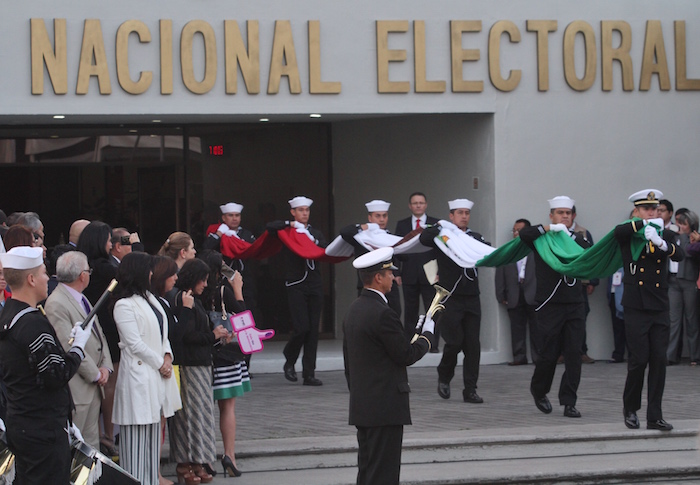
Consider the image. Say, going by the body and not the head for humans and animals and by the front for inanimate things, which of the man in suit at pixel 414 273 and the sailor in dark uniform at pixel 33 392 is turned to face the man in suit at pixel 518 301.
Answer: the sailor in dark uniform

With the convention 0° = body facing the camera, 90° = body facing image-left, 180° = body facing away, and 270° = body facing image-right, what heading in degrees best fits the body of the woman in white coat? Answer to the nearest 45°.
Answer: approximately 270°

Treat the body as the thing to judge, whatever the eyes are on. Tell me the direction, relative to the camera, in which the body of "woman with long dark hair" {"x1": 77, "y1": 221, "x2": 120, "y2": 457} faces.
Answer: to the viewer's right

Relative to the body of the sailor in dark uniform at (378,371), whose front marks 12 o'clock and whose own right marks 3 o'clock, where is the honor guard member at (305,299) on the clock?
The honor guard member is roughly at 10 o'clock from the sailor in dark uniform.

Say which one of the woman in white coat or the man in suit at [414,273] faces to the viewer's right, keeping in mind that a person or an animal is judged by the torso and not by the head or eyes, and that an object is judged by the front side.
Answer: the woman in white coat

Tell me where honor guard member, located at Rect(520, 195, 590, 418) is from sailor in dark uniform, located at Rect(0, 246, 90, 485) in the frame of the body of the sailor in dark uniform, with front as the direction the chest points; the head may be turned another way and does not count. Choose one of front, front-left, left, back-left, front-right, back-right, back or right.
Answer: front

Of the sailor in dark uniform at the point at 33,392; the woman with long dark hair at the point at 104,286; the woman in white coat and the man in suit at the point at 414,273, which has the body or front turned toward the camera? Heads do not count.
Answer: the man in suit

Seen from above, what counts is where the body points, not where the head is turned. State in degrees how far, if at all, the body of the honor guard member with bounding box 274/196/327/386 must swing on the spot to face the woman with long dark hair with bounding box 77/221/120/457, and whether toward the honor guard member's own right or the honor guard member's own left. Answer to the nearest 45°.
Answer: approximately 90° to the honor guard member's own right

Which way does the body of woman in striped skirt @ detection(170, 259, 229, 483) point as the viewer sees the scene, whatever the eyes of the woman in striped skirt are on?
to the viewer's right

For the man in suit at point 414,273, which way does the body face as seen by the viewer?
toward the camera

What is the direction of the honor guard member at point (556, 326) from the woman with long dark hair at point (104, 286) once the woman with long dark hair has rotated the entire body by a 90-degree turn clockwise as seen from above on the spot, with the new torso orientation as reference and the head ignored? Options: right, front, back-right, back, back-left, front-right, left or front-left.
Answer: left

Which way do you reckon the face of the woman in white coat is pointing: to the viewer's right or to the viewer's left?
to the viewer's right

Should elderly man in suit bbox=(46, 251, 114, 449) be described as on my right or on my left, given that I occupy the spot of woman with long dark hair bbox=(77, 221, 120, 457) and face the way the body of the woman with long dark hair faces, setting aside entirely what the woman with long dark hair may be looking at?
on my right

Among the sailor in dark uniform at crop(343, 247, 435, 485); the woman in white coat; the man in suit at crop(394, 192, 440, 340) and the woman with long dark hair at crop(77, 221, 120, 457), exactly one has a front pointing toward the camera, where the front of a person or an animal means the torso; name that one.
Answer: the man in suit

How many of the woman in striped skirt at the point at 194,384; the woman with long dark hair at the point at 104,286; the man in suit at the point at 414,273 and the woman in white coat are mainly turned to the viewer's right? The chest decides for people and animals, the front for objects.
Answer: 3
